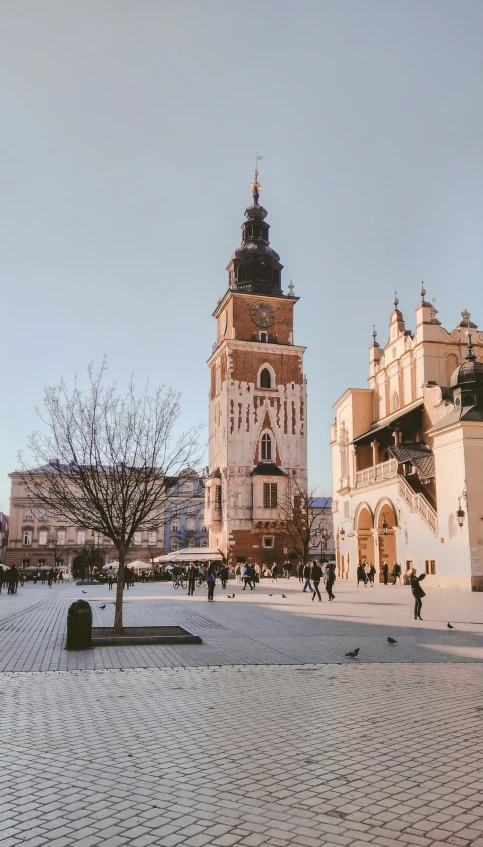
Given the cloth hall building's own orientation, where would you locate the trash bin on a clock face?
The trash bin is roughly at 11 o'clock from the cloth hall building.

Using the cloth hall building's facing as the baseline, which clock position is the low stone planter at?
The low stone planter is roughly at 11 o'clock from the cloth hall building.

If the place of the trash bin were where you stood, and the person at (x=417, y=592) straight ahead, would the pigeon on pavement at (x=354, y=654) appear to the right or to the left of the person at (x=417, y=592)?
right

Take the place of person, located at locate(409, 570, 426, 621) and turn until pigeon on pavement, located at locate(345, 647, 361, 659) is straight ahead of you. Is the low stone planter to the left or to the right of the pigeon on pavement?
right

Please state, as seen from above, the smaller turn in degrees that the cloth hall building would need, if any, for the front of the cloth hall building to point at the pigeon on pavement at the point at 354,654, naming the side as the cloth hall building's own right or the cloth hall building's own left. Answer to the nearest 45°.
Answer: approximately 45° to the cloth hall building's own left

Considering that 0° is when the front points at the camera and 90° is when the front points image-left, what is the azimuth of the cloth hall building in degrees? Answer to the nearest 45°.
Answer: approximately 45°
